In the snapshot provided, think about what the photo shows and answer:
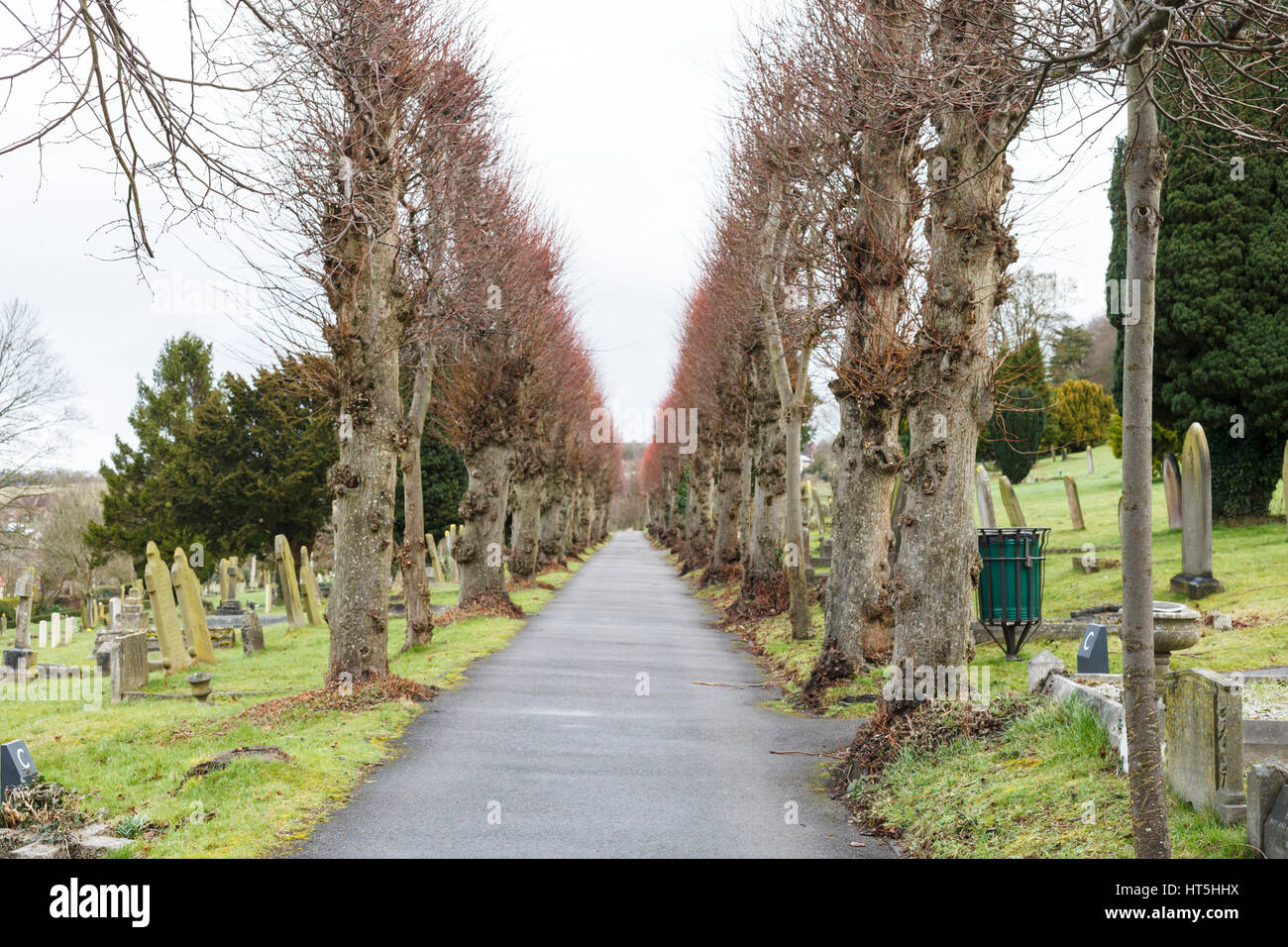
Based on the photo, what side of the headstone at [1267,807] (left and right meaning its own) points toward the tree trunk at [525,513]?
back

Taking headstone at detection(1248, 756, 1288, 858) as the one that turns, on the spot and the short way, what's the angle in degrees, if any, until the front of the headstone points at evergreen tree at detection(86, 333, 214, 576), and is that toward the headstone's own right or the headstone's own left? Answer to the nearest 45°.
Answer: approximately 180°

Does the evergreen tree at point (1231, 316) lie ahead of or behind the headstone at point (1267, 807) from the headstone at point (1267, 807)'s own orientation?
behind

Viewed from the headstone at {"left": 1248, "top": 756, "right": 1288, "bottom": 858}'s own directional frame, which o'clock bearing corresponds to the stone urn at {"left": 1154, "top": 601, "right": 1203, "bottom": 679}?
The stone urn is roughly at 7 o'clock from the headstone.

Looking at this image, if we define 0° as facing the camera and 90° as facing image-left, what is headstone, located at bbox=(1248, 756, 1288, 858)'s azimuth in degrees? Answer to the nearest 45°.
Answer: approximately 315°

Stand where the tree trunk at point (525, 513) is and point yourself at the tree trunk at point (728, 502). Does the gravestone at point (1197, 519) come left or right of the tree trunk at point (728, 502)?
right

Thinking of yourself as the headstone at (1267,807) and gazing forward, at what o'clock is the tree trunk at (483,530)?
The tree trunk is roughly at 6 o'clock from the headstone.

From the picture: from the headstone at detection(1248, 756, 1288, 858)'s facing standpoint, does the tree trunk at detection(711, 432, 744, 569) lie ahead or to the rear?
to the rear
